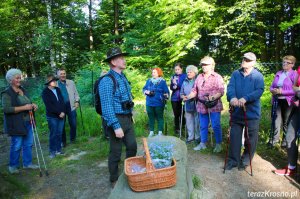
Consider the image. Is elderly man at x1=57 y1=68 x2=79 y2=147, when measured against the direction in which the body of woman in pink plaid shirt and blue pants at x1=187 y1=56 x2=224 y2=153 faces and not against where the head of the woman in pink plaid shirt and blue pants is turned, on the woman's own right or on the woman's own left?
on the woman's own right

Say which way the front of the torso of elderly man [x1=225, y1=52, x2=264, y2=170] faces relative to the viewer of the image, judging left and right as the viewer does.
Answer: facing the viewer and to the left of the viewer

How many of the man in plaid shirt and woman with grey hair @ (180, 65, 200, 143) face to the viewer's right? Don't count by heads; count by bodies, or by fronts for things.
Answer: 1

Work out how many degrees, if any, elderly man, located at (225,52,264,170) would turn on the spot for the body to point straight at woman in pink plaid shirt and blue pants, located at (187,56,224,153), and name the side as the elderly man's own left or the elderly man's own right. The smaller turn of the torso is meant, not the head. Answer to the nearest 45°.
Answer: approximately 90° to the elderly man's own right

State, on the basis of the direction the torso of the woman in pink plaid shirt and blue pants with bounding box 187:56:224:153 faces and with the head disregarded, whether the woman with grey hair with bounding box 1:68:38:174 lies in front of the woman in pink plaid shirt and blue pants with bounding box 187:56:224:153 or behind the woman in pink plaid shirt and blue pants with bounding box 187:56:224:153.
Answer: in front

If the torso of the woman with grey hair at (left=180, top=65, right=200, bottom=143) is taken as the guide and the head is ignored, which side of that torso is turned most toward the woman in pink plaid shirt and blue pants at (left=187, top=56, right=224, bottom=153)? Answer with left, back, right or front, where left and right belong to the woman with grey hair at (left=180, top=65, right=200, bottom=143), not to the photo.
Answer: left

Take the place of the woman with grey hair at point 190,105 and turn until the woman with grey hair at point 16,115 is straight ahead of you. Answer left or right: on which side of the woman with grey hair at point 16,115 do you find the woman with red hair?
right

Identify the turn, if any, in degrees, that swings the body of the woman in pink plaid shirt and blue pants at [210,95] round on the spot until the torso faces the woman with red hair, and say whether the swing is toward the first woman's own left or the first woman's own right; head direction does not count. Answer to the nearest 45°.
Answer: approximately 90° to the first woman's own right

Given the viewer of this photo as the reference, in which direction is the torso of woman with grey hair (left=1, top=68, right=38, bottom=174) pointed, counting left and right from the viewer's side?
facing the viewer and to the right of the viewer

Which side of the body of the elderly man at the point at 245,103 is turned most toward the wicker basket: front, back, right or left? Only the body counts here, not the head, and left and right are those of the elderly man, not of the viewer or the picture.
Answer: front

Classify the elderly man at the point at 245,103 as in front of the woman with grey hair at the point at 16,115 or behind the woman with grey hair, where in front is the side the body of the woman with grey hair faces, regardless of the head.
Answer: in front

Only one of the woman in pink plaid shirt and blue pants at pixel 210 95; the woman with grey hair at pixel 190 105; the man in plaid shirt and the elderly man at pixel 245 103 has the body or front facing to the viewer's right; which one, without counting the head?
the man in plaid shirt

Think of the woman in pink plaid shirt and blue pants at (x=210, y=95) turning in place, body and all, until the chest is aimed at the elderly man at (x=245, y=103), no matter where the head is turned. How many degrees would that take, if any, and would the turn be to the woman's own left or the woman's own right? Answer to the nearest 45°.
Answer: approximately 90° to the woman's own left

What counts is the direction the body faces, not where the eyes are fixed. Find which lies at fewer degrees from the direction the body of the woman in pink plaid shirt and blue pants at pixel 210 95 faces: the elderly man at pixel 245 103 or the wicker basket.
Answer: the wicker basket

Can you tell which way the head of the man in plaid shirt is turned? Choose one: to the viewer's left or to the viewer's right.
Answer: to the viewer's right

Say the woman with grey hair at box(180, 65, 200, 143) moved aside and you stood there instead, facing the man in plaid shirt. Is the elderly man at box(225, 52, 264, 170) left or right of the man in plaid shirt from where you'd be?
left

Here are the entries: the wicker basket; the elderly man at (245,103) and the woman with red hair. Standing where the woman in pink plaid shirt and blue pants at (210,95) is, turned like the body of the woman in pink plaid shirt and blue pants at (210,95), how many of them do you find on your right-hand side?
1

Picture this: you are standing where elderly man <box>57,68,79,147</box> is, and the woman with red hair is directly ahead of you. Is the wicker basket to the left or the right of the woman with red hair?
right
